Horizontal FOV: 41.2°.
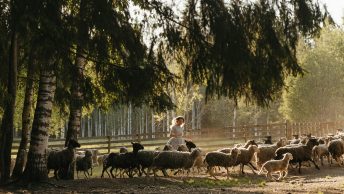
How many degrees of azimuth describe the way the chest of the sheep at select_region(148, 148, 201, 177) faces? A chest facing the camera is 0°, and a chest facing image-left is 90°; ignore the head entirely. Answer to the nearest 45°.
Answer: approximately 270°

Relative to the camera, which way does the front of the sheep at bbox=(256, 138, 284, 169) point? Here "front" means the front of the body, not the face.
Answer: to the viewer's right

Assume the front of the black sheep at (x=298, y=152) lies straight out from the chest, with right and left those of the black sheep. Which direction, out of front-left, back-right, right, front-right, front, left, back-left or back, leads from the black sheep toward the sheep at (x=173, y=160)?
back-right

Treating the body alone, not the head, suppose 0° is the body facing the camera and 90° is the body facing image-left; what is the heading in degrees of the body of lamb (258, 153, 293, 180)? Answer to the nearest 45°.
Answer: approximately 270°

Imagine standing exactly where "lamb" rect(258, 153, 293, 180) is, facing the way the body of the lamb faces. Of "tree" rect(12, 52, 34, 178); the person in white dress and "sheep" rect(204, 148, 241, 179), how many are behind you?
3

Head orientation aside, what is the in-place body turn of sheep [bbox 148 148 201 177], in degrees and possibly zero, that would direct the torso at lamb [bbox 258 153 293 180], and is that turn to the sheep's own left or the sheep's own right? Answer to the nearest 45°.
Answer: approximately 45° to the sheep's own left

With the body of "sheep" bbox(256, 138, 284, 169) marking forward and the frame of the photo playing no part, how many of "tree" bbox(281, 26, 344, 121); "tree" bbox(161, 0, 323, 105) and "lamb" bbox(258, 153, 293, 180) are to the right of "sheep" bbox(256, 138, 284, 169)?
2
